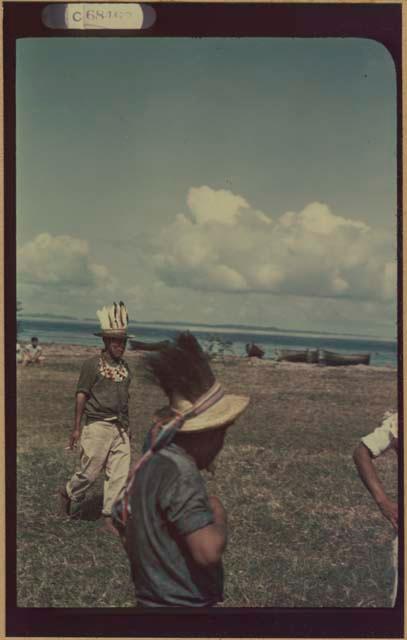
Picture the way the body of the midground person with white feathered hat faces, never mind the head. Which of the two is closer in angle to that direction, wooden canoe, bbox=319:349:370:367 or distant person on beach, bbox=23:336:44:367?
the wooden canoe

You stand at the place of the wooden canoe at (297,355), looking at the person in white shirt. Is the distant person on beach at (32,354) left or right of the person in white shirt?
right

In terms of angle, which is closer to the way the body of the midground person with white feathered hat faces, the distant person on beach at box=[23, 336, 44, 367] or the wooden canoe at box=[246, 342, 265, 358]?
the wooden canoe
